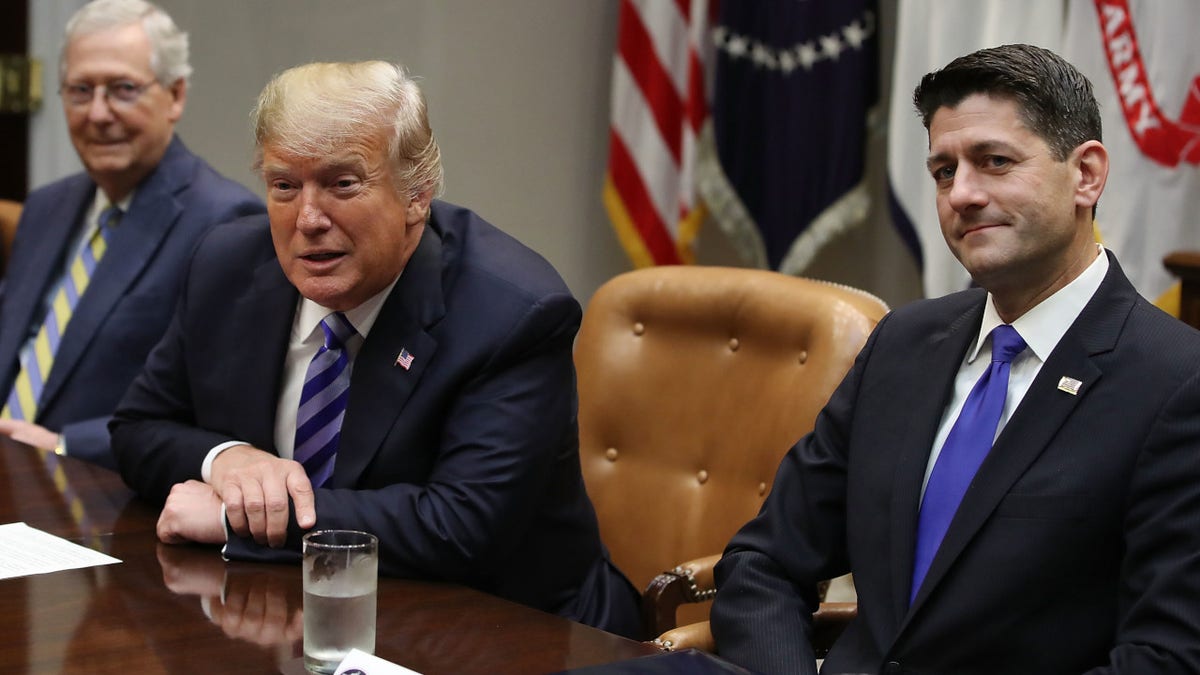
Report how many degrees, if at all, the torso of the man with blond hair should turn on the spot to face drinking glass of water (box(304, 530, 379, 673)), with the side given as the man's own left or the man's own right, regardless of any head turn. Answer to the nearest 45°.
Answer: approximately 45° to the man's own left

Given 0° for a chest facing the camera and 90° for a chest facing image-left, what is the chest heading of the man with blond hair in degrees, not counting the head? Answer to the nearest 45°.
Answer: approximately 45°

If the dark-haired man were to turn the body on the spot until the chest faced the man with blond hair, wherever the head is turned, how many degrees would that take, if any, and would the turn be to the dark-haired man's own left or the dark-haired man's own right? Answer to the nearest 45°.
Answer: approximately 45° to the dark-haired man's own right

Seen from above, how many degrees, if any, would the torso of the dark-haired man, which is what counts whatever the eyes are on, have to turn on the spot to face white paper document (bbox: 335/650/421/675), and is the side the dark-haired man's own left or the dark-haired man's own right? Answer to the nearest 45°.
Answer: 0° — they already face it

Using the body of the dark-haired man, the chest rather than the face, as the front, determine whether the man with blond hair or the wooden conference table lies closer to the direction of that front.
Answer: the wooden conference table

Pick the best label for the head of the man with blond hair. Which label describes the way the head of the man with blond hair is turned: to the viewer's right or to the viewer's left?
to the viewer's left

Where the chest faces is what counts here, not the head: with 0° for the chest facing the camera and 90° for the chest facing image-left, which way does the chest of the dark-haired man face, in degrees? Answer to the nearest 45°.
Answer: approximately 45°
